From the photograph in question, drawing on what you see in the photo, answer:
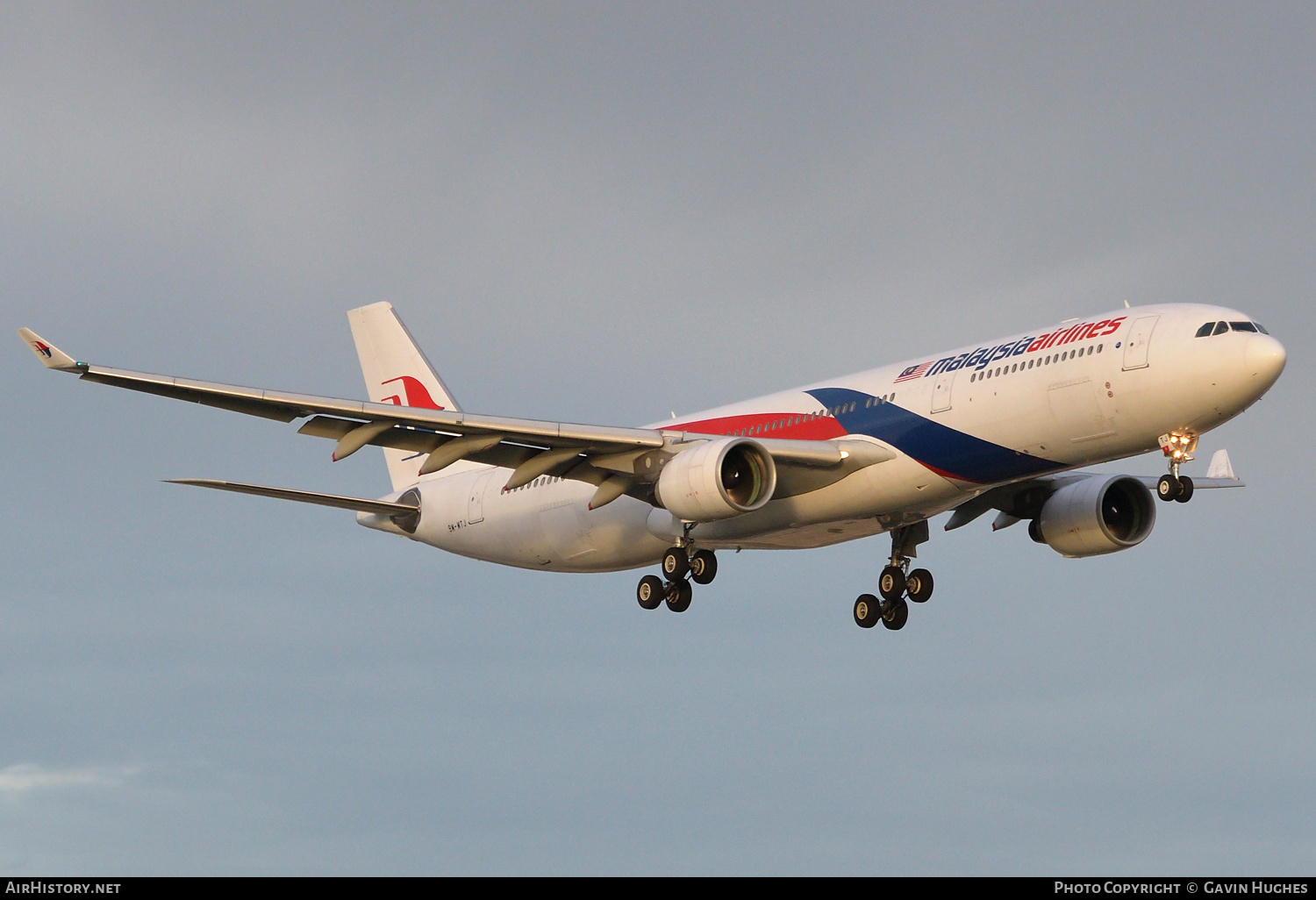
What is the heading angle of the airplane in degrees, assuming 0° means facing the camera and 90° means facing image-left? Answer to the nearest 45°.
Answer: approximately 315°
